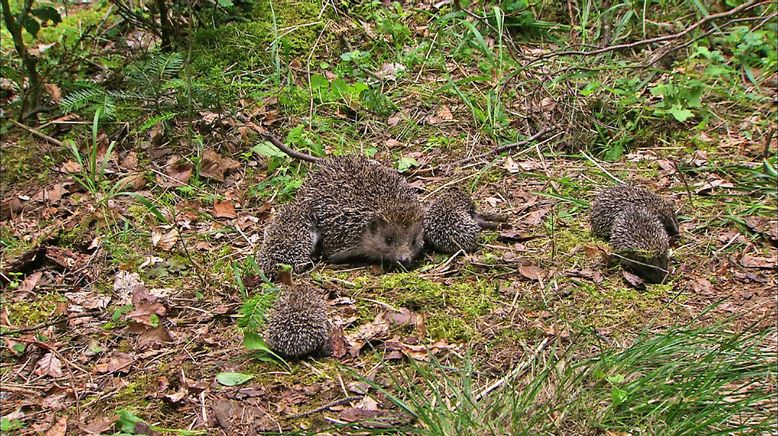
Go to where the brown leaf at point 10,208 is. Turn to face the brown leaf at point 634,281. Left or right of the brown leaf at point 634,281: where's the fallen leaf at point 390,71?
left

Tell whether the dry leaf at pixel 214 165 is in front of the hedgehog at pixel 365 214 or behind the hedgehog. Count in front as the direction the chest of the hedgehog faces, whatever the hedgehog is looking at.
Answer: behind

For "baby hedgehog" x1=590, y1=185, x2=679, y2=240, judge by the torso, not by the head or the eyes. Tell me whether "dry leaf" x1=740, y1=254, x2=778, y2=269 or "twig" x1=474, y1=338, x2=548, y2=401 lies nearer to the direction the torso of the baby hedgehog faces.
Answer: the dry leaf

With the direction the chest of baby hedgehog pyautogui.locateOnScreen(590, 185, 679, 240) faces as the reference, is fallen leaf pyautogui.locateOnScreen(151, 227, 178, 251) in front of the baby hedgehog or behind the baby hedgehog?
behind

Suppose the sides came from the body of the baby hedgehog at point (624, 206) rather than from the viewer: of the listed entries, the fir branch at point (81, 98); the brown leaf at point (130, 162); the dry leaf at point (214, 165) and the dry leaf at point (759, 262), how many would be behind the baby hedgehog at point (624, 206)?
3

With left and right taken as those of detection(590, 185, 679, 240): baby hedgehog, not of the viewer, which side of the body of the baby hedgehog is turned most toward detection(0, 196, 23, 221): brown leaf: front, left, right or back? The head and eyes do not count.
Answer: back

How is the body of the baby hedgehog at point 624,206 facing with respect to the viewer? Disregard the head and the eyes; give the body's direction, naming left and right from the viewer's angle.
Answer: facing to the right of the viewer
